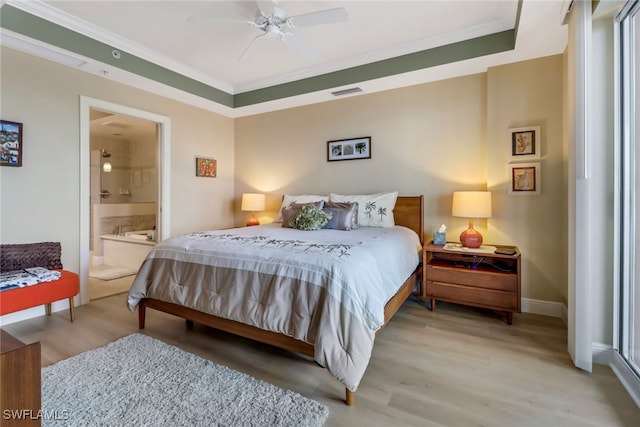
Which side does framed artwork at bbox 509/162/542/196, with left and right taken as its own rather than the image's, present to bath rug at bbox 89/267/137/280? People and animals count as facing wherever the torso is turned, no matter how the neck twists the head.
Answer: right

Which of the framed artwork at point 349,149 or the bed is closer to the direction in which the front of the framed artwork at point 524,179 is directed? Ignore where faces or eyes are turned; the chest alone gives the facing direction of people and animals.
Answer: the bed

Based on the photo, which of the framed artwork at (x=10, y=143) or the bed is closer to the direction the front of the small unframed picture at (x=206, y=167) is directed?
the bed

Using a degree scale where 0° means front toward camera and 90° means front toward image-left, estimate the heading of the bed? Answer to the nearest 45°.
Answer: approximately 45°

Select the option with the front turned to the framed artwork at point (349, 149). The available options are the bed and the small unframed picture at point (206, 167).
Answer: the small unframed picture

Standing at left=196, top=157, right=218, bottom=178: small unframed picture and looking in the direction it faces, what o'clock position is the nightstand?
The nightstand is roughly at 12 o'clock from the small unframed picture.

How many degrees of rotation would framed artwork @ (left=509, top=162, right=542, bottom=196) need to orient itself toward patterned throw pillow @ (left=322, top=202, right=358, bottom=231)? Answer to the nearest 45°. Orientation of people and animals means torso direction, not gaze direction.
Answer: approximately 45° to its right

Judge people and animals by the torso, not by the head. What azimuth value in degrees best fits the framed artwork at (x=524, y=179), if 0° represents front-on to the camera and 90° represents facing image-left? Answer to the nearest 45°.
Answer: approximately 0°
